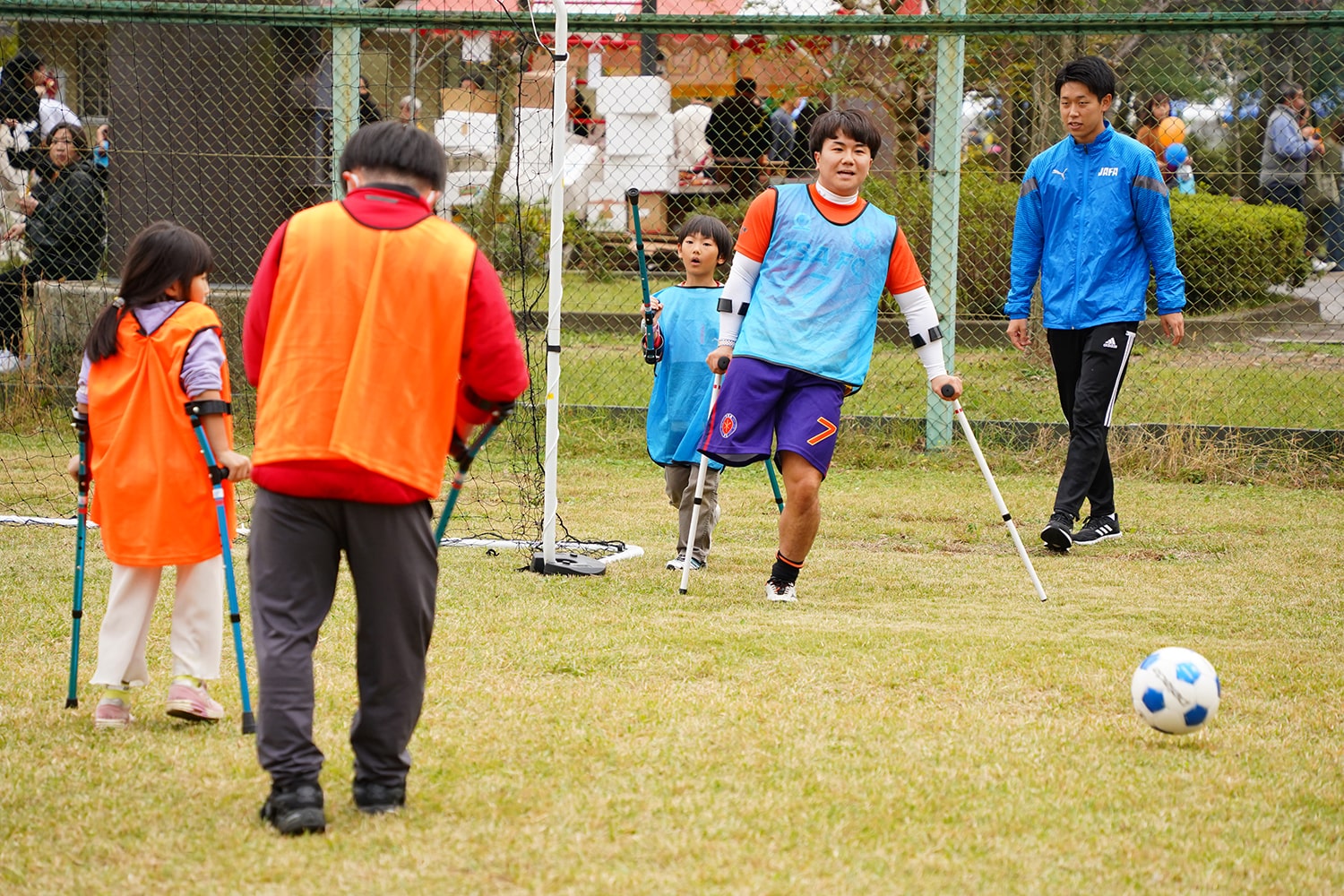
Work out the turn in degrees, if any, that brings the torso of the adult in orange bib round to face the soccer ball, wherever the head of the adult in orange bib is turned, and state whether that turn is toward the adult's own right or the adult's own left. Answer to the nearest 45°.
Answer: approximately 90° to the adult's own right

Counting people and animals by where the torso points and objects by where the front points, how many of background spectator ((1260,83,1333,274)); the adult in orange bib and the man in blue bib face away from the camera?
1

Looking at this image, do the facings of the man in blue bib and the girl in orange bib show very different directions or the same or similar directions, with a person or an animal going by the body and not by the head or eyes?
very different directions

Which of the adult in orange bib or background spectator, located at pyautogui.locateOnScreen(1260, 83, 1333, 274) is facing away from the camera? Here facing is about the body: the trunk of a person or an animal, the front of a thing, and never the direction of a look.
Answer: the adult in orange bib

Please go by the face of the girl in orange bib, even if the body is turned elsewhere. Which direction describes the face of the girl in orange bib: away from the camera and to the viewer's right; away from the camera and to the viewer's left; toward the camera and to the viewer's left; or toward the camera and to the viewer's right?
away from the camera and to the viewer's right

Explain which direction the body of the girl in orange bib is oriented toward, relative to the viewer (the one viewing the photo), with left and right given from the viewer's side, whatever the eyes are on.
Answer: facing away from the viewer and to the right of the viewer

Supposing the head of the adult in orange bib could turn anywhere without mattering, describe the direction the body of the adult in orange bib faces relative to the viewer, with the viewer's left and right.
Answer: facing away from the viewer

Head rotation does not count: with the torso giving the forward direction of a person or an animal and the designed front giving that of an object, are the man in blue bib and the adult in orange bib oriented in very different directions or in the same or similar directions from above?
very different directions

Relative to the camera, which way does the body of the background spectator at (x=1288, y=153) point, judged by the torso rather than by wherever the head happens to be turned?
to the viewer's right

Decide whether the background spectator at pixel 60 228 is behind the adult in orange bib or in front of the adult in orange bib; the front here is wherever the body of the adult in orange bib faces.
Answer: in front

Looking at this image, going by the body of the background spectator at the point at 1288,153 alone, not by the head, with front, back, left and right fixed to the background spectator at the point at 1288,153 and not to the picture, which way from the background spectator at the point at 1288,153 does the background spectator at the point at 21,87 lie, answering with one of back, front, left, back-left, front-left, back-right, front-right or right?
back-right

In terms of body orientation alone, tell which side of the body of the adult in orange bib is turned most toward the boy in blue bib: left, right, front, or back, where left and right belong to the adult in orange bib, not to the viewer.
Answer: front

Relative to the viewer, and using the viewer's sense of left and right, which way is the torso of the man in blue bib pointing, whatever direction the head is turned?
facing the viewer

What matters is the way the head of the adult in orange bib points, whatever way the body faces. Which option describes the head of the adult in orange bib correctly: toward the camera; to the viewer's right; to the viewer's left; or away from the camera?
away from the camera
